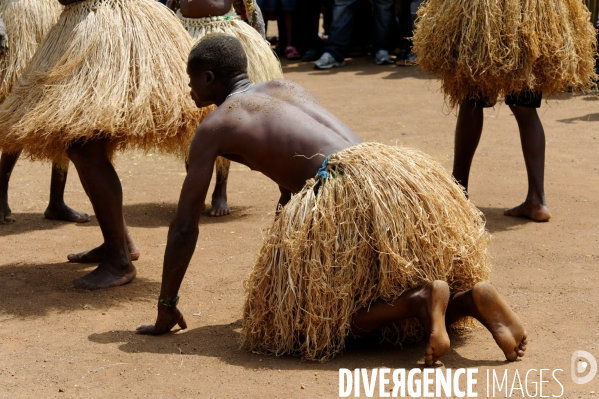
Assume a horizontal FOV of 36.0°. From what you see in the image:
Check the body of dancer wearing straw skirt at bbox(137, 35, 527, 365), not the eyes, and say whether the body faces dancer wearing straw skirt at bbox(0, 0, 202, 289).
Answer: yes

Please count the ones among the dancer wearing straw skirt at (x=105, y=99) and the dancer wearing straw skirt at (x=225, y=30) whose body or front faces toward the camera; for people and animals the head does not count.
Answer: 1

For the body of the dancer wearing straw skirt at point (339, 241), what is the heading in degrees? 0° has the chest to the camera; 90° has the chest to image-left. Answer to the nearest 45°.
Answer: approximately 135°

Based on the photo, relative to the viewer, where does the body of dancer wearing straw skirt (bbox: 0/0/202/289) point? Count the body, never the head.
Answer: to the viewer's left

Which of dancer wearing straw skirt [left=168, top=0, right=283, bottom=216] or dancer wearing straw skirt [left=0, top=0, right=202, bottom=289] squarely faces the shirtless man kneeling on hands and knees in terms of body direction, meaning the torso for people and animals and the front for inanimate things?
dancer wearing straw skirt [left=168, top=0, right=283, bottom=216]

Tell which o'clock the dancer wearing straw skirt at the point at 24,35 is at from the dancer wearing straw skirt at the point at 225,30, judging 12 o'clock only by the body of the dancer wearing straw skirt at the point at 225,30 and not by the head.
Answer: the dancer wearing straw skirt at the point at 24,35 is roughly at 3 o'clock from the dancer wearing straw skirt at the point at 225,30.

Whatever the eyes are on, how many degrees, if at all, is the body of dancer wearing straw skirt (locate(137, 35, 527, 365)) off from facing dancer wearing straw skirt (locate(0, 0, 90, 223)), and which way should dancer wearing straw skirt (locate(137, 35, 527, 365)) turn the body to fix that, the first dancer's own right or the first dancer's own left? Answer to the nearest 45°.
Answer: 0° — they already face them

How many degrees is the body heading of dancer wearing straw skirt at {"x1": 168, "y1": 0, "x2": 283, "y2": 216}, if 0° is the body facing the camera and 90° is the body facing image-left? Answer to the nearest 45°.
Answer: approximately 0°

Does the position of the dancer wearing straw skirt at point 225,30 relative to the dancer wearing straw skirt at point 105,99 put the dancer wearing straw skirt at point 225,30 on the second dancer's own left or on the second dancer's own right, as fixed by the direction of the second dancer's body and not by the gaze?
on the second dancer's own right
